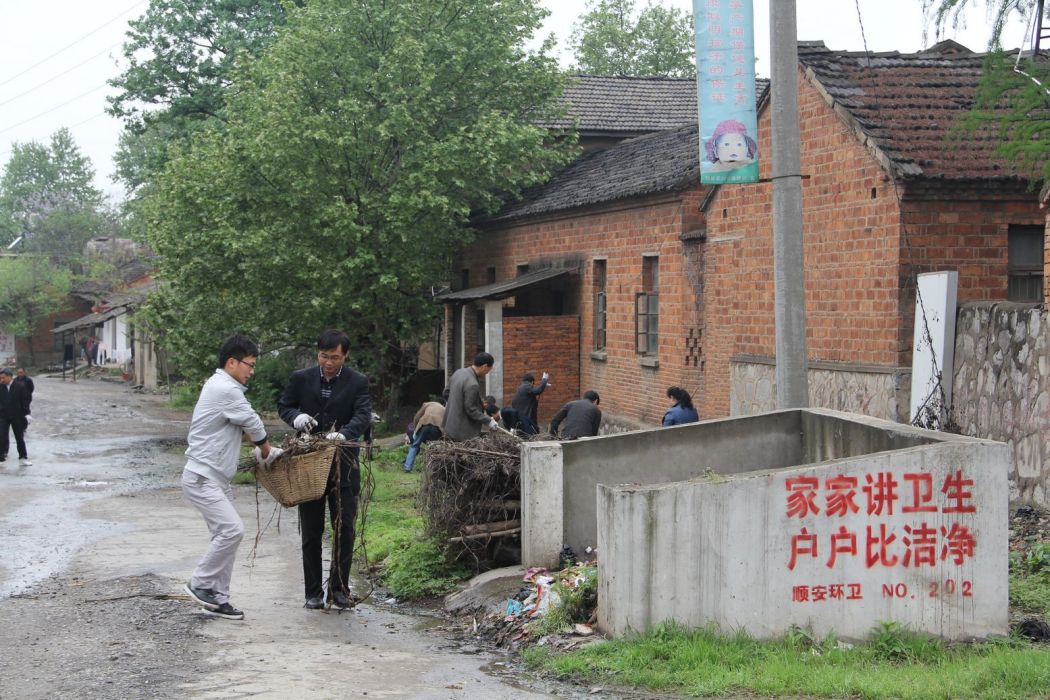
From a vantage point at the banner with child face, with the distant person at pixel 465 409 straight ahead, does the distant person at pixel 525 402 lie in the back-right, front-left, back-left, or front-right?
front-right

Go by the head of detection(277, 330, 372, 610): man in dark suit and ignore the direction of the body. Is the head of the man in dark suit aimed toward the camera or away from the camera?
toward the camera

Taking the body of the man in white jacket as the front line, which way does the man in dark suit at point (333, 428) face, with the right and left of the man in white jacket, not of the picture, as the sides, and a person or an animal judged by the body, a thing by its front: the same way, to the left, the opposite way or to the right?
to the right

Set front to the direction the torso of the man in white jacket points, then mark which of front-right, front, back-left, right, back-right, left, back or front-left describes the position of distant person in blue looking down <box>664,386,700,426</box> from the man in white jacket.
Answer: front-left

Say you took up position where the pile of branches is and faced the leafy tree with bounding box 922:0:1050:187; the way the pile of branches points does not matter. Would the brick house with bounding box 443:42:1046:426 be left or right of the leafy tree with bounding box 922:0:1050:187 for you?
left

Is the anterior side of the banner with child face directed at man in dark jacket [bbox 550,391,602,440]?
no

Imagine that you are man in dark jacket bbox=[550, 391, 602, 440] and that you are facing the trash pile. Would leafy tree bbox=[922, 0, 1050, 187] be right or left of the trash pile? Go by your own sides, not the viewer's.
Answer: left

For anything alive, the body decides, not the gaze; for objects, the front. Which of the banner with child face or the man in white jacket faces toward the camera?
the banner with child face

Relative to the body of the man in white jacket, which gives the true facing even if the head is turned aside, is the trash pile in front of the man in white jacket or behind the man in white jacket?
in front

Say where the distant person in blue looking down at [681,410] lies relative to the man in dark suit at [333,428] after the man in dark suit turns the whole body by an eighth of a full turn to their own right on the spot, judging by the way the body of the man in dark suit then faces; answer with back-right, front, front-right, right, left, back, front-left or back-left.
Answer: back

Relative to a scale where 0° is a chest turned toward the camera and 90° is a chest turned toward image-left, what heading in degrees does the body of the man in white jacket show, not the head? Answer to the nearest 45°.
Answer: approximately 270°

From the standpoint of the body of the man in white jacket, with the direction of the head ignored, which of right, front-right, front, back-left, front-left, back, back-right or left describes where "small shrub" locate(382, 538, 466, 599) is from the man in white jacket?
front-left

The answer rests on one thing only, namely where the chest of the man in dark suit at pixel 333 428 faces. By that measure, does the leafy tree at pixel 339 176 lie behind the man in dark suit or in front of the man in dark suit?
behind

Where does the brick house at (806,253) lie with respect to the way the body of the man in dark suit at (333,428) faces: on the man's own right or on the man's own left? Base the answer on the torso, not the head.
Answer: on the man's own left

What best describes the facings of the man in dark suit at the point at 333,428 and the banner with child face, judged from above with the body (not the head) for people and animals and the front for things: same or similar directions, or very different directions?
same or similar directions

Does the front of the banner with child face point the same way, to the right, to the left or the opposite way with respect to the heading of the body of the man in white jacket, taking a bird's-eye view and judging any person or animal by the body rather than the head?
to the right

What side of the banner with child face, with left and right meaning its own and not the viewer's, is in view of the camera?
front

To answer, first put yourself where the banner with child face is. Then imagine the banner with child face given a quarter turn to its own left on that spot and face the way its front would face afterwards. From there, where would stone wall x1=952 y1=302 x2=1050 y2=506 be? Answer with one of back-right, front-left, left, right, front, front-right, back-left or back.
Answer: front-left

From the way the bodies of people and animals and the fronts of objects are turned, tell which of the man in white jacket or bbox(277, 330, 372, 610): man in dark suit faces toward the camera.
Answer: the man in dark suit

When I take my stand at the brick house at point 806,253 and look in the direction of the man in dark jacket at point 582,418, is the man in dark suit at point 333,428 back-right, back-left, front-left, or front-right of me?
front-left
